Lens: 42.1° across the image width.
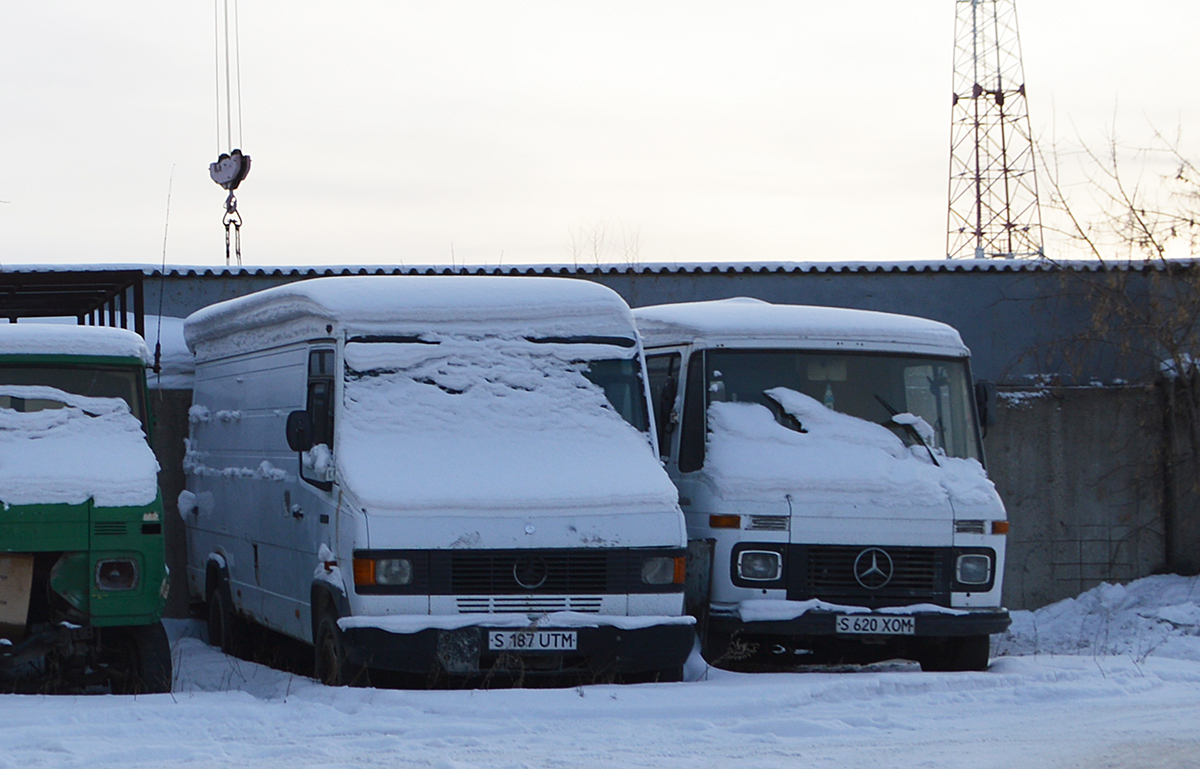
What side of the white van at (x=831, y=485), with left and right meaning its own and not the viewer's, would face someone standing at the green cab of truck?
right

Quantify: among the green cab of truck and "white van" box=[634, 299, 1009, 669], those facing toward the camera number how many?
2

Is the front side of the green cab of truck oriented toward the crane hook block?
no

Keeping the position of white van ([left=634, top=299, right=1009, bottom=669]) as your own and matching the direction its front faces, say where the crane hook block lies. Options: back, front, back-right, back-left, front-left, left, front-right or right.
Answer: back-right

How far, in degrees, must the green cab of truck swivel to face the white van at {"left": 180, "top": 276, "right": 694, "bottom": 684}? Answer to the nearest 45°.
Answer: approximately 45° to its left

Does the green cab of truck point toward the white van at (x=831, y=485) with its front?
no

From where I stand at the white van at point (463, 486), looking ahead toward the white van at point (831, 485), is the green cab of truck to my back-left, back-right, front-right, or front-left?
back-left

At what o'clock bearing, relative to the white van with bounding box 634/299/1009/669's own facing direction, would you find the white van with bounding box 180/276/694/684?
the white van with bounding box 180/276/694/684 is roughly at 2 o'clock from the white van with bounding box 634/299/1009/669.

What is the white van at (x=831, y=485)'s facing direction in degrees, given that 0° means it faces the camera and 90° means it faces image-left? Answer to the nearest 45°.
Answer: approximately 0°

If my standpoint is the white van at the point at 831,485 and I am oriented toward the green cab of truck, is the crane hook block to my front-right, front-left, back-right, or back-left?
front-right

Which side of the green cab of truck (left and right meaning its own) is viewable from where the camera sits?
front

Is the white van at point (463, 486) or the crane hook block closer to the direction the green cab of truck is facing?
the white van

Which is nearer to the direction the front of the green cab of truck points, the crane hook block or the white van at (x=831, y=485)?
the white van

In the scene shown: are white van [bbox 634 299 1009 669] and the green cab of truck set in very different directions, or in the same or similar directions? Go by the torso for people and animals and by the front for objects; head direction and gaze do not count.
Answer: same or similar directions

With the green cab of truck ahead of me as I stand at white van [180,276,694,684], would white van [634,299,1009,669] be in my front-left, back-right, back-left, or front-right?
back-right
